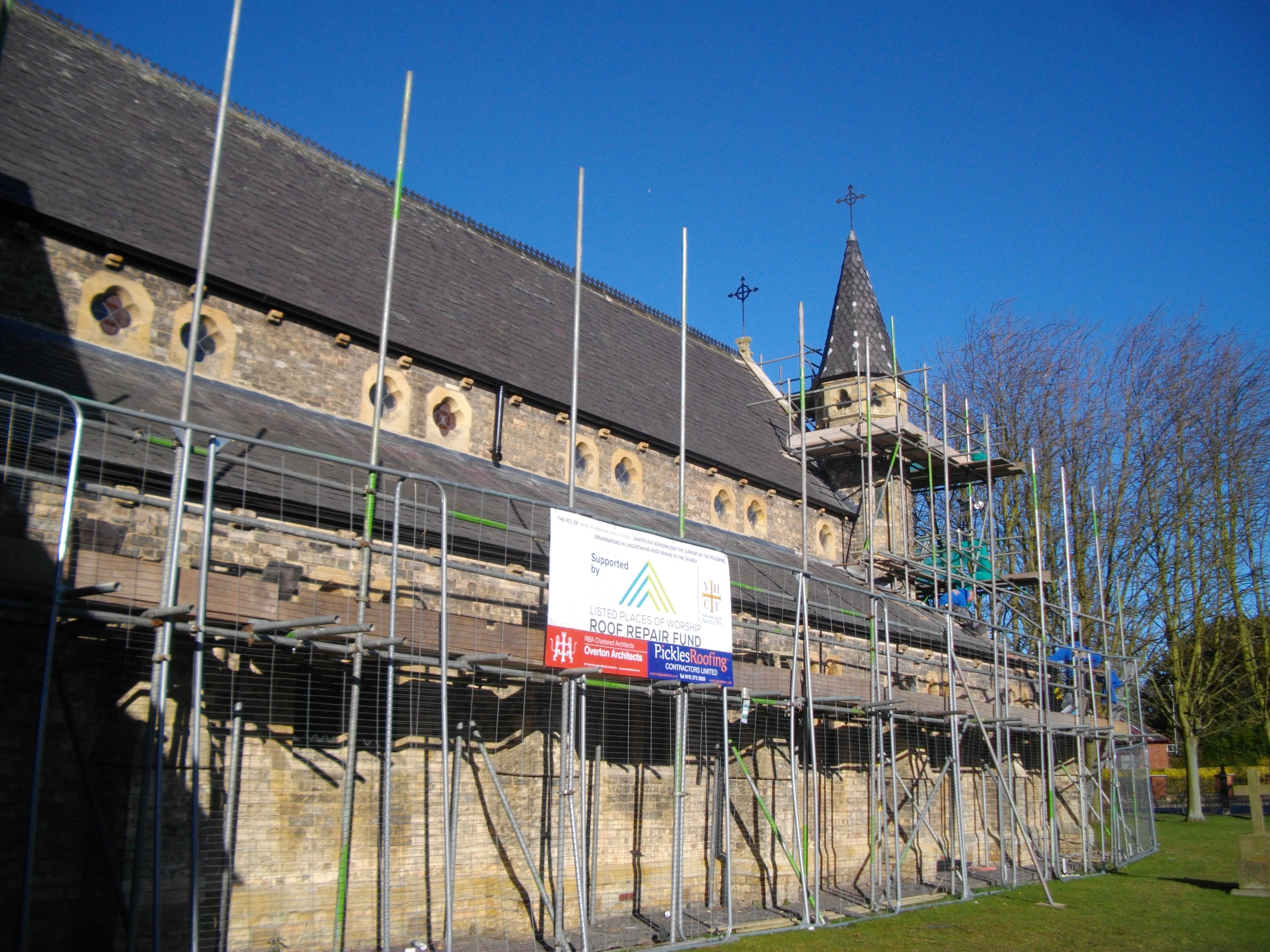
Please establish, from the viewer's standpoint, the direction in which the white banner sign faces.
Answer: facing the viewer and to the right of the viewer

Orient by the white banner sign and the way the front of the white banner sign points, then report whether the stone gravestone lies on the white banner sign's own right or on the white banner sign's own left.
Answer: on the white banner sign's own left
